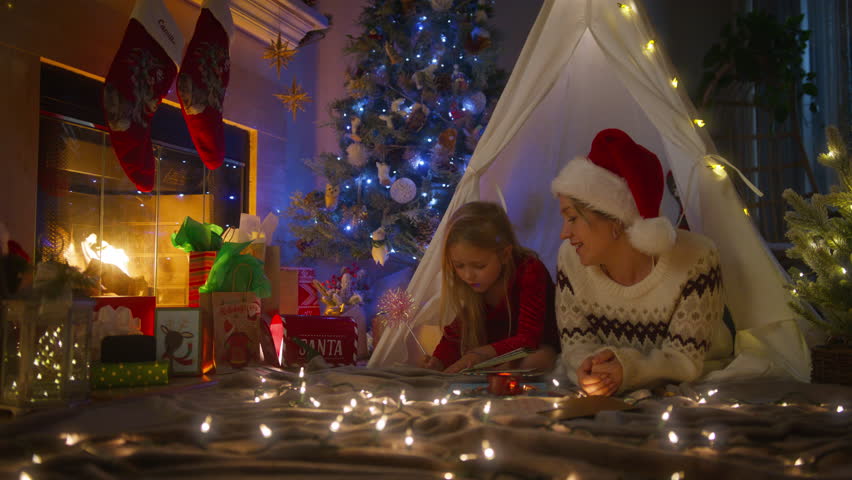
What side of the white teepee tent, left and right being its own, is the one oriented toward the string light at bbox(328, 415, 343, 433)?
front

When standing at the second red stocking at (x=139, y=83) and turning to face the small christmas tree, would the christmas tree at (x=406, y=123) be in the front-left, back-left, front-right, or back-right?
front-left

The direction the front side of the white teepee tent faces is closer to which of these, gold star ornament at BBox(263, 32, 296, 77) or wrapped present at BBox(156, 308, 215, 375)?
the wrapped present

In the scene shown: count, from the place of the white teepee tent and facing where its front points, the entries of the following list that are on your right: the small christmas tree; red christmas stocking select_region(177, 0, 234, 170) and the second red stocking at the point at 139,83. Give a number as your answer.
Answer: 2

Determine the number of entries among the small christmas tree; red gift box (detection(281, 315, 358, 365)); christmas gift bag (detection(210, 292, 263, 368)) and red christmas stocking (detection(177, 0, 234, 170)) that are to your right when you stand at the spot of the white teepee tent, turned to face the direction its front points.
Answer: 3

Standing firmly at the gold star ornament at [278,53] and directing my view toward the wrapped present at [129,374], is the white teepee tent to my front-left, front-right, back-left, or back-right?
front-left

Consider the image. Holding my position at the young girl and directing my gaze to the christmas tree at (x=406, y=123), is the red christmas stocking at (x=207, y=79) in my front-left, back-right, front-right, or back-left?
front-left

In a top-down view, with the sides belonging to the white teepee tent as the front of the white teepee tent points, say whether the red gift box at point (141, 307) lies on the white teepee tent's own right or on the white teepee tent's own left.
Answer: on the white teepee tent's own right

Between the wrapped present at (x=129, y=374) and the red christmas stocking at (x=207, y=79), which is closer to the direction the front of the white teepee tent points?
the wrapped present

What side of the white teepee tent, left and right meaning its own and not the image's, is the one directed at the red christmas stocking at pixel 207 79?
right

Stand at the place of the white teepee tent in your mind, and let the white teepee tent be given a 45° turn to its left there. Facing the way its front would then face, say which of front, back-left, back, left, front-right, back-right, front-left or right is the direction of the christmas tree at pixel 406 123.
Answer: back

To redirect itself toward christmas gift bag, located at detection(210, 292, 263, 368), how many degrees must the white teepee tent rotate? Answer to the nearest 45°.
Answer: approximately 90° to its right

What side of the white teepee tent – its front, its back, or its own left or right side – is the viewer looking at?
front

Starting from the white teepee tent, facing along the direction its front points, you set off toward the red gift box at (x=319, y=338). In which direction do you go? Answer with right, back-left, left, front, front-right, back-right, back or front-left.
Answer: right
